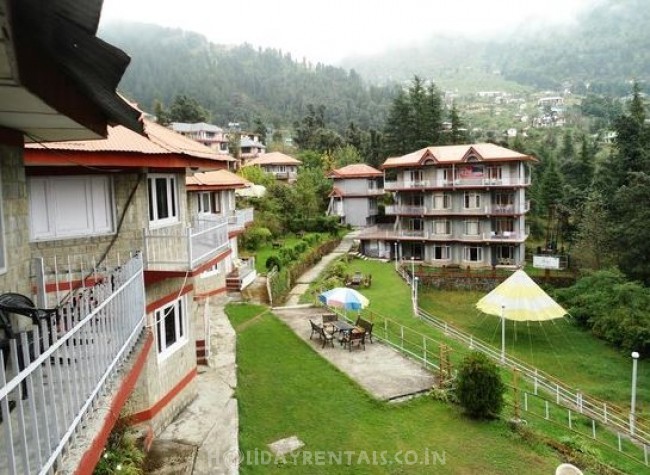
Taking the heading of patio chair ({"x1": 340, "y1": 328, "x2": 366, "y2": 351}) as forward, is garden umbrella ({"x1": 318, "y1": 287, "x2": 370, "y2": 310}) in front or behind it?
in front

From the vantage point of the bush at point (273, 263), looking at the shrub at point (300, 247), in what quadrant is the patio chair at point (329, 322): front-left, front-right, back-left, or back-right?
back-right

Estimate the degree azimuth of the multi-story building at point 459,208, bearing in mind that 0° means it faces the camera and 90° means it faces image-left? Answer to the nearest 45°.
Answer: approximately 0°

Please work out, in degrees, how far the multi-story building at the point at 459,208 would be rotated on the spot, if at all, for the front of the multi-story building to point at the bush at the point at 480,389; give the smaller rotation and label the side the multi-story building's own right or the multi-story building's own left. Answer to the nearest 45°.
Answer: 0° — it already faces it

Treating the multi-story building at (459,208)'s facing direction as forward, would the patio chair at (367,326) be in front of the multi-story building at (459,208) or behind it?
in front

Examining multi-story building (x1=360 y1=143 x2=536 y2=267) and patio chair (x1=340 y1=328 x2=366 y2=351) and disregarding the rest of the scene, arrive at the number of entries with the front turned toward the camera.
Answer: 1

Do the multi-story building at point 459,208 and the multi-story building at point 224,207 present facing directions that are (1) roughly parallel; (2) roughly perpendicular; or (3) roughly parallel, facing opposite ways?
roughly perpendicular

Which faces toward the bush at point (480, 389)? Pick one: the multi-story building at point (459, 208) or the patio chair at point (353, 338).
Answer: the multi-story building

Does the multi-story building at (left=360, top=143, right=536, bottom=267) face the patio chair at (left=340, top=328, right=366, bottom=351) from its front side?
yes

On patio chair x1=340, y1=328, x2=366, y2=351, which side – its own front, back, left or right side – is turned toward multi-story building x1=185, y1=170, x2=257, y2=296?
front

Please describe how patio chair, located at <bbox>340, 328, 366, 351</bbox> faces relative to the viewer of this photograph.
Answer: facing away from the viewer and to the left of the viewer

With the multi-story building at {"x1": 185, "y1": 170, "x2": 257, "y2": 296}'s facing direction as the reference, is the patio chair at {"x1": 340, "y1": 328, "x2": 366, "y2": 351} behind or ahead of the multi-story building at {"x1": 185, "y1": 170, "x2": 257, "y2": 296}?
ahead

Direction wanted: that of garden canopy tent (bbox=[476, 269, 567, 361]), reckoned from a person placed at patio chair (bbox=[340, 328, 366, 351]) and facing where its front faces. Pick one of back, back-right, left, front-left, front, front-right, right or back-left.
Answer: right

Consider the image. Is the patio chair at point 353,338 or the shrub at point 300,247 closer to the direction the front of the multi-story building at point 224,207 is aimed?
the patio chair

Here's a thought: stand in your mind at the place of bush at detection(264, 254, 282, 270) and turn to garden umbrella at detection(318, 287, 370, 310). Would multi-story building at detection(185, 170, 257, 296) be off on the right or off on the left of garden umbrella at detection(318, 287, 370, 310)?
right

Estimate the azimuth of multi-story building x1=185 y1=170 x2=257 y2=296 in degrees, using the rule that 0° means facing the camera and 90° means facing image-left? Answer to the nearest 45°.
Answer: approximately 315°
